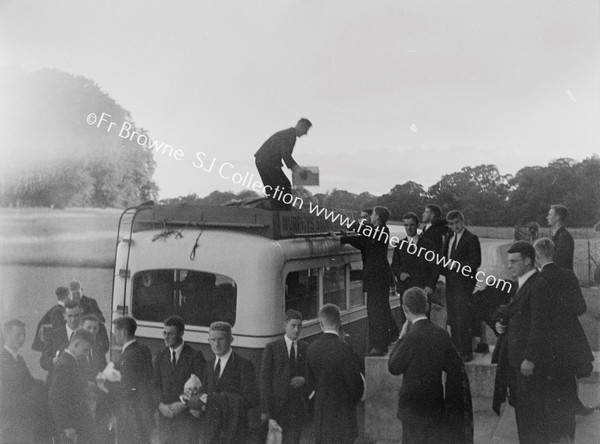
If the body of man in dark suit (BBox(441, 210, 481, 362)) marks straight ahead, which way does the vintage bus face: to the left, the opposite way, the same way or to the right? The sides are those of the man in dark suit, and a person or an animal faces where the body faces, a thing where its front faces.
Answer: the opposite way

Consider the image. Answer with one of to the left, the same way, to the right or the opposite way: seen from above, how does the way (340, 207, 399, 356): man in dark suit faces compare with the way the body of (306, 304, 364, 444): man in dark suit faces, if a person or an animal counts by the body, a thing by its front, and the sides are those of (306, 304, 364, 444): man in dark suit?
to the left

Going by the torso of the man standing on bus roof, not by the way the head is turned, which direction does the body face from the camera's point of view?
to the viewer's right

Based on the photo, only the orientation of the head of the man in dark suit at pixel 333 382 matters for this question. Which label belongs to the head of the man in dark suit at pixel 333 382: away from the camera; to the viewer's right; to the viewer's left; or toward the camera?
away from the camera

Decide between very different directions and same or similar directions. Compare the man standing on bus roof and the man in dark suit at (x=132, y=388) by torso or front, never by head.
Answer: very different directions
